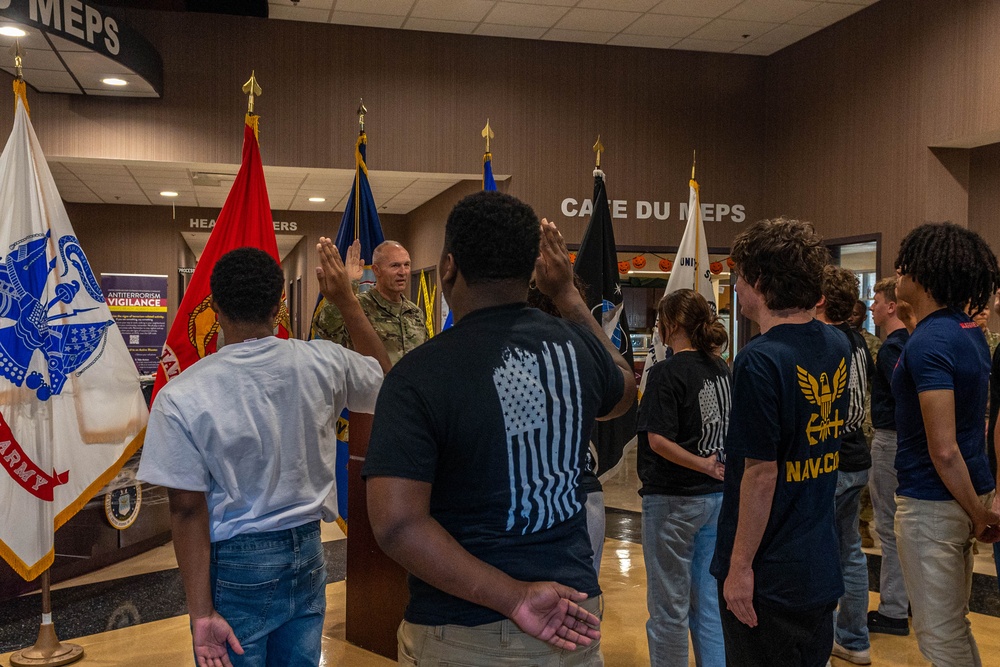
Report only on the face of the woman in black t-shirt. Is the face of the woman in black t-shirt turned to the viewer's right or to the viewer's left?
to the viewer's left

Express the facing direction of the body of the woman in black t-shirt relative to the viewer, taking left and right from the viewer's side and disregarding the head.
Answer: facing away from the viewer and to the left of the viewer

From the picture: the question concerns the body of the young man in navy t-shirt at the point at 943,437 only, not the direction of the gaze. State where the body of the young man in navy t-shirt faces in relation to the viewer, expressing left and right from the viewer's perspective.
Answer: facing away from the viewer and to the left of the viewer

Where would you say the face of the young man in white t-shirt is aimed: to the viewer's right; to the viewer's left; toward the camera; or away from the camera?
away from the camera

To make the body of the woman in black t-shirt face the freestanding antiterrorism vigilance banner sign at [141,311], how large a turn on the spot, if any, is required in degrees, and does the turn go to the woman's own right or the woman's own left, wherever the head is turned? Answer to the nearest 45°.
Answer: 0° — they already face it

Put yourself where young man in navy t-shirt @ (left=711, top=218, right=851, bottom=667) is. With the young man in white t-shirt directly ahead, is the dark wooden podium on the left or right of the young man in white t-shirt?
right

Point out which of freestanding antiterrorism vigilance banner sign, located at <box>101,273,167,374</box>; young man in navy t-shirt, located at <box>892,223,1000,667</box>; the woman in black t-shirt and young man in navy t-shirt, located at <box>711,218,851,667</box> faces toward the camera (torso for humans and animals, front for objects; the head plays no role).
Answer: the freestanding antiterrorism vigilance banner sign

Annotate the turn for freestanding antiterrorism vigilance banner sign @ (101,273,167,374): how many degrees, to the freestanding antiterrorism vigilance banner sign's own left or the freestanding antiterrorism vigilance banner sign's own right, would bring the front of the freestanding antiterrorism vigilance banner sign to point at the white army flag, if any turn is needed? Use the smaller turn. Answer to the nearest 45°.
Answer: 0° — it already faces it

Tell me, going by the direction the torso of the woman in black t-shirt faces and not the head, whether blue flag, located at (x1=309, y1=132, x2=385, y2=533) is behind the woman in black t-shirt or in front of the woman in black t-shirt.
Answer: in front
